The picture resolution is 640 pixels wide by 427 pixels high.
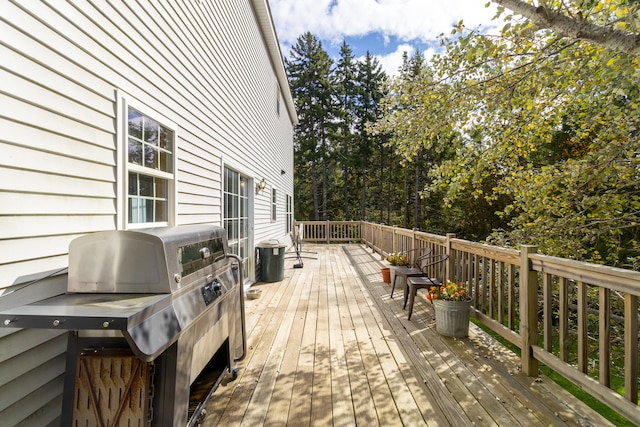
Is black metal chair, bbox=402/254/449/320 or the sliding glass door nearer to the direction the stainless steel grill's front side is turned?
the black metal chair

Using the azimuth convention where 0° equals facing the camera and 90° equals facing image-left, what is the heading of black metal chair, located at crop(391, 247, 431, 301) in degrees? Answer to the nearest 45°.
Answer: approximately 45°

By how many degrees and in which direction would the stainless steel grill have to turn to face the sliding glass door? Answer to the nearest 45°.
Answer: approximately 90° to its left

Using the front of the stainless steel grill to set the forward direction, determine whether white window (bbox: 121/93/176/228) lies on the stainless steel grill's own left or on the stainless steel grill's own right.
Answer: on the stainless steel grill's own left

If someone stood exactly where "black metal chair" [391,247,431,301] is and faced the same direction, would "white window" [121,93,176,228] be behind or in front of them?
in front

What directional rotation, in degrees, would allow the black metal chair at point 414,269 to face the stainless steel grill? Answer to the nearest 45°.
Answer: approximately 45° to its left

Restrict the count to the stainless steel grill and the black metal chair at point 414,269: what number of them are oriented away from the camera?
0

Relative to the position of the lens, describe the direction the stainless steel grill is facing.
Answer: facing the viewer and to the right of the viewer

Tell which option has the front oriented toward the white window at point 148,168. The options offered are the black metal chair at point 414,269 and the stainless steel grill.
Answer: the black metal chair

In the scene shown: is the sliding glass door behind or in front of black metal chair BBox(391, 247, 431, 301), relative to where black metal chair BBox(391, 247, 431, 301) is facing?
in front
